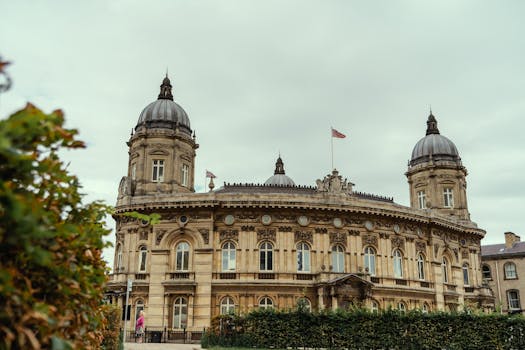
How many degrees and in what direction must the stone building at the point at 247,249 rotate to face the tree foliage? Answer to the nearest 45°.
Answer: approximately 45° to its right

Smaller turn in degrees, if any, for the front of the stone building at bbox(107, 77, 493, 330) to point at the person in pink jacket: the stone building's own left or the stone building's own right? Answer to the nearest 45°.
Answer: approximately 90° to the stone building's own right

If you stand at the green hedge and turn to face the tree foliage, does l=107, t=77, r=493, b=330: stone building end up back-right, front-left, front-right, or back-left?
back-right

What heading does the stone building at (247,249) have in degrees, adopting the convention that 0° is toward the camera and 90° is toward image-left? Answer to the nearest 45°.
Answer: approximately 315°
